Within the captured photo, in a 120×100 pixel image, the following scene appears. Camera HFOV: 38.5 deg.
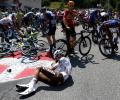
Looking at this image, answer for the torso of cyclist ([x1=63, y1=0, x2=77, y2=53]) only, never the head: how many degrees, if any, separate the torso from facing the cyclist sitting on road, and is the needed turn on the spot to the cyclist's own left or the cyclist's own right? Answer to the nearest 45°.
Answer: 0° — they already face them

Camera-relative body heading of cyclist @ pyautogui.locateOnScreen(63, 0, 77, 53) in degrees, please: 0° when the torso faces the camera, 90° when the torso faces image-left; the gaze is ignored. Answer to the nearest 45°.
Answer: approximately 0°

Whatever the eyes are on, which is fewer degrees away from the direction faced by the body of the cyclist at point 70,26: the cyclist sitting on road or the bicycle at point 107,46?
the cyclist sitting on road

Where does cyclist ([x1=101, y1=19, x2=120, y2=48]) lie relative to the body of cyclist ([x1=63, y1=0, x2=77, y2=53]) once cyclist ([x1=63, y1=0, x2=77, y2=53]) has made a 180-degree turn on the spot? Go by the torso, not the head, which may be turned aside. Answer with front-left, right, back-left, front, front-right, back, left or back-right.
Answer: right

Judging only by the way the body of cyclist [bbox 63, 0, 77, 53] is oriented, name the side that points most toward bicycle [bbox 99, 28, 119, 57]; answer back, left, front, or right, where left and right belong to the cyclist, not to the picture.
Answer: left

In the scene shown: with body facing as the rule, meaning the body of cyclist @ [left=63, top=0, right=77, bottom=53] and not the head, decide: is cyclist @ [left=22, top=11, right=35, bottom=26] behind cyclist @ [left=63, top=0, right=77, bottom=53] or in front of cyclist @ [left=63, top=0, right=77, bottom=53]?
behind
